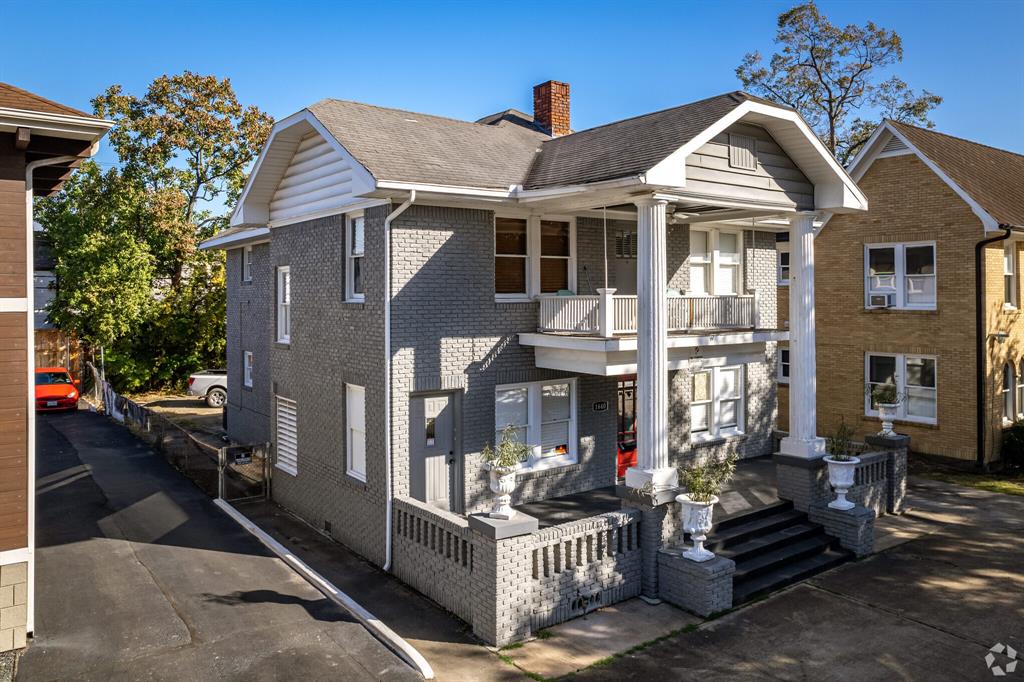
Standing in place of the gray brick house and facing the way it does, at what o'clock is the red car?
The red car is roughly at 6 o'clock from the gray brick house.

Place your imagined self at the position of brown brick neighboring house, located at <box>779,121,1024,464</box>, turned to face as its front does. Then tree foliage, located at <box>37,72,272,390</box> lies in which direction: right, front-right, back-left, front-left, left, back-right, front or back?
back-right

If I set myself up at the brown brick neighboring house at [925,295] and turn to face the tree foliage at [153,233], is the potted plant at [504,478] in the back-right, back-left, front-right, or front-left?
front-left

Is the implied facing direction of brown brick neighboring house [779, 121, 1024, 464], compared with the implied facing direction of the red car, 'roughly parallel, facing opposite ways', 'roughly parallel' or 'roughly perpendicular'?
roughly parallel

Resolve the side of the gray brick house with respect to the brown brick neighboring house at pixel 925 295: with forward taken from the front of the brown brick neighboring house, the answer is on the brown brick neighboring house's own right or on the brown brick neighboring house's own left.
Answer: on the brown brick neighboring house's own right

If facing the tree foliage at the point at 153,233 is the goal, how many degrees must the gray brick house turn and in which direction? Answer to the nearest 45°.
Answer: approximately 180°

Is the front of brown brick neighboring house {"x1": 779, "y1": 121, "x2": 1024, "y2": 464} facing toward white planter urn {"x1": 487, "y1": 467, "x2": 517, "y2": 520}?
no

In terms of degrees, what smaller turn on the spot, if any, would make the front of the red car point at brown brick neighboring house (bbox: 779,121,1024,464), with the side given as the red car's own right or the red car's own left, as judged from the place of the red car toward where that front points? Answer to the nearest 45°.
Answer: approximately 45° to the red car's own left

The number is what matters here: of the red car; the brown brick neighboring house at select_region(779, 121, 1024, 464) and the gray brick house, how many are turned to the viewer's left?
0

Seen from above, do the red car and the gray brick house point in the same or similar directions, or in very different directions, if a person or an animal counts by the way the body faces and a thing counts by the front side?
same or similar directions

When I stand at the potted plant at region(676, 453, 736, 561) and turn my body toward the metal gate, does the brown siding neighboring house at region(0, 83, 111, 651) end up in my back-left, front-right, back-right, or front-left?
front-left

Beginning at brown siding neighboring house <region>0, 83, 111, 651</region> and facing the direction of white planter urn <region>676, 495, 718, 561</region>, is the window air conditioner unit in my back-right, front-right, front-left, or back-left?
front-left

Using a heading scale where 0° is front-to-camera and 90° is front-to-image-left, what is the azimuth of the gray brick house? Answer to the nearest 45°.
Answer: approximately 315°

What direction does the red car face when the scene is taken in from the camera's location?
facing the viewer

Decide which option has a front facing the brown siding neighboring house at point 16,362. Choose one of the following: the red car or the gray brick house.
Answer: the red car

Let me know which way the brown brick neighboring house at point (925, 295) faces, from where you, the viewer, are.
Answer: facing the viewer and to the right of the viewer

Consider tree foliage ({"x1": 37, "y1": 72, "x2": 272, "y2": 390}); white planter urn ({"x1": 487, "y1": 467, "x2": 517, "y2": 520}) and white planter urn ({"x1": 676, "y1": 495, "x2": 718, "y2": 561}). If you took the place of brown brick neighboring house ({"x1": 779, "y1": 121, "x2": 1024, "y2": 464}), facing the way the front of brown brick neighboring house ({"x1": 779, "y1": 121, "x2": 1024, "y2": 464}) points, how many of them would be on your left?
0

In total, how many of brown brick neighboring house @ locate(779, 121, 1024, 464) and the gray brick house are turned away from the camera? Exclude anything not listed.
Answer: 0

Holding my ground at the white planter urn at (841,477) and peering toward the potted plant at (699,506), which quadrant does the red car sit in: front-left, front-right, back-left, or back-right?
front-right

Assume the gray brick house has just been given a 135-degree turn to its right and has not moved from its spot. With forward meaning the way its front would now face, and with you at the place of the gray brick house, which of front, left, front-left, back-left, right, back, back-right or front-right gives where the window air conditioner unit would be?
back-right
